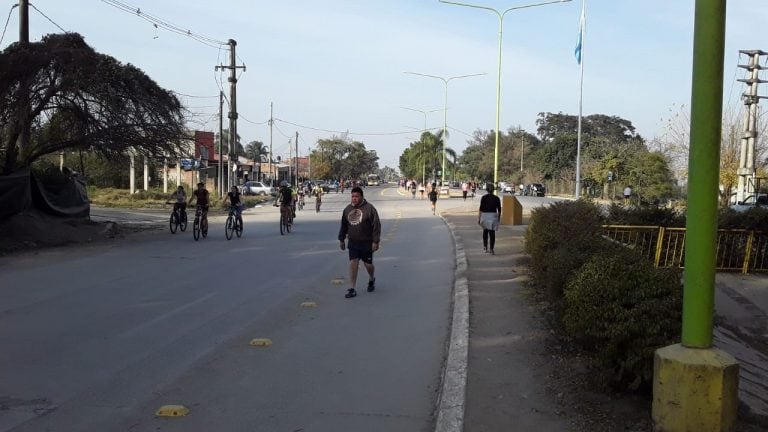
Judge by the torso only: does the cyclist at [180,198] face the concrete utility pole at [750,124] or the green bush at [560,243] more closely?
the green bush

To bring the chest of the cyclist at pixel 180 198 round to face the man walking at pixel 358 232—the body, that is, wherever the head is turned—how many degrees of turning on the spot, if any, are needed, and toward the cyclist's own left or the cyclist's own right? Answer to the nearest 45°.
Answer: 0° — they already face them

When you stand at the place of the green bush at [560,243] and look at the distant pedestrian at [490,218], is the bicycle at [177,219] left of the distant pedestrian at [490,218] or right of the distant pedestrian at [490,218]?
left

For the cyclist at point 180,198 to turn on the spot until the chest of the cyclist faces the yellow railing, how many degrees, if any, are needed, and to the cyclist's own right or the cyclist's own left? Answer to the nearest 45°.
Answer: approximately 45° to the cyclist's own left

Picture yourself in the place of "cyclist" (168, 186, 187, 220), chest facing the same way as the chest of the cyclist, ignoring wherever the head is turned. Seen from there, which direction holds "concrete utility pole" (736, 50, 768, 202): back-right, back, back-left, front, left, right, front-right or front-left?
left

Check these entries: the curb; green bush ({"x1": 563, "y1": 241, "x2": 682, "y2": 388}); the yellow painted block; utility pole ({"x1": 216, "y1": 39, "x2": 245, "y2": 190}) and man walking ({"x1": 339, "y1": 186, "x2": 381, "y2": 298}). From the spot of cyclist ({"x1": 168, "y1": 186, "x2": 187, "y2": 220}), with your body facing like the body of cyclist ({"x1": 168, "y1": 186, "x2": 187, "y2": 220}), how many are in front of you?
4

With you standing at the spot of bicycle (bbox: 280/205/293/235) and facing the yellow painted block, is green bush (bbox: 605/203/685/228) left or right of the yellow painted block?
left

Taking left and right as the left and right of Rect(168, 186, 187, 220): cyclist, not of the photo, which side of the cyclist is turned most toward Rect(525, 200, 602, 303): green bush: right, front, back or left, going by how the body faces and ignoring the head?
front

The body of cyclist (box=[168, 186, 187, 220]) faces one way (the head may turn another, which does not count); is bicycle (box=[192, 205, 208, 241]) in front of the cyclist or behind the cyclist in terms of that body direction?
in front

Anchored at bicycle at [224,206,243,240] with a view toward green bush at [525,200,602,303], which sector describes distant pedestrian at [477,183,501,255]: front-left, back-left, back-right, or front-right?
front-left

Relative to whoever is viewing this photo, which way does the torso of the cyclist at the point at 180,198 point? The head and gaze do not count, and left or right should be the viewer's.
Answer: facing the viewer

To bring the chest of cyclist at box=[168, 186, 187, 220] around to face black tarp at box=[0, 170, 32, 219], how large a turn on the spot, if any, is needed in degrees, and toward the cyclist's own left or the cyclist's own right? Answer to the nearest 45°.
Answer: approximately 45° to the cyclist's own right

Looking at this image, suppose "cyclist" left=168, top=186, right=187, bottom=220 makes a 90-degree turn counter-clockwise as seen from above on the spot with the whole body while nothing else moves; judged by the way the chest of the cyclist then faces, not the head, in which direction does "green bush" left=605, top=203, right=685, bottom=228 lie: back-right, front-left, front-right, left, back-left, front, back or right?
front-right

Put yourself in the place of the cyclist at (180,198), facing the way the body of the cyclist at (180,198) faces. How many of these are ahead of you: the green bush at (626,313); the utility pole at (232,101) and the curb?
2

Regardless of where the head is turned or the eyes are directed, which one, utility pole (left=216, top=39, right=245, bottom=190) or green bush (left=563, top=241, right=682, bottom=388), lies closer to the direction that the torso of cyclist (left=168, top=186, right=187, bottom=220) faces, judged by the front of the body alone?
the green bush

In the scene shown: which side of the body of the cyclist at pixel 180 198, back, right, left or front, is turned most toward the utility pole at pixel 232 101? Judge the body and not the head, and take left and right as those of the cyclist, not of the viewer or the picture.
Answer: back

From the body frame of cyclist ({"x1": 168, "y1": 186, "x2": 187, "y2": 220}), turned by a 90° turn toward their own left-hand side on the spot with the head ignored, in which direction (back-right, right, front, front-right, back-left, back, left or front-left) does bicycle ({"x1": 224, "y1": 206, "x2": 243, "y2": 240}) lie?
front-right

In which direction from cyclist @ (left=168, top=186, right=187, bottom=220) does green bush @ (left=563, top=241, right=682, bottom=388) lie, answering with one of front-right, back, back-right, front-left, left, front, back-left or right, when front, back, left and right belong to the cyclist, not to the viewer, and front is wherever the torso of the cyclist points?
front

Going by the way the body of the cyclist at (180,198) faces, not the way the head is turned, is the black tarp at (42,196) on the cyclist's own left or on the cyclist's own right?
on the cyclist's own right
